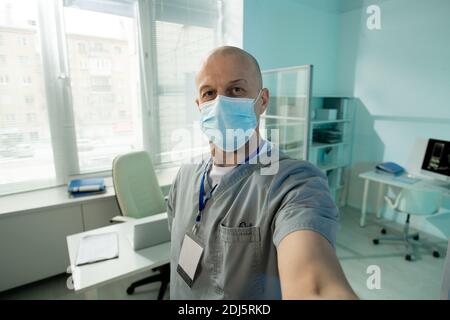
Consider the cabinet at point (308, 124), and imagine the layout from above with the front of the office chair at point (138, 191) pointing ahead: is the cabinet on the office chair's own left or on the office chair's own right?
on the office chair's own left

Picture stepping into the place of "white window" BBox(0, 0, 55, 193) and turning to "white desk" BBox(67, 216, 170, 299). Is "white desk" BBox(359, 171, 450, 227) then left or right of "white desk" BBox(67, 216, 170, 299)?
left

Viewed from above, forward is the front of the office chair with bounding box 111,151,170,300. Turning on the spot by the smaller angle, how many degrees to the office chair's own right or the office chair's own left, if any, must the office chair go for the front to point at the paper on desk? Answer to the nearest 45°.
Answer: approximately 45° to the office chair's own right

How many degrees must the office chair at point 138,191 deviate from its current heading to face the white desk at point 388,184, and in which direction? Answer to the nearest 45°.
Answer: approximately 45° to its left

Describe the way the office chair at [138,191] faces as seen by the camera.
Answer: facing the viewer and to the right of the viewer

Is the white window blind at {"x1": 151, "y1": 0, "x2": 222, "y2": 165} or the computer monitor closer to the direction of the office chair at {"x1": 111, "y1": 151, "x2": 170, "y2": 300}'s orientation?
the computer monitor

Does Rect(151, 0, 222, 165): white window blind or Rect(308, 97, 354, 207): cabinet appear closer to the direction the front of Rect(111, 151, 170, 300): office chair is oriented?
the cabinet
